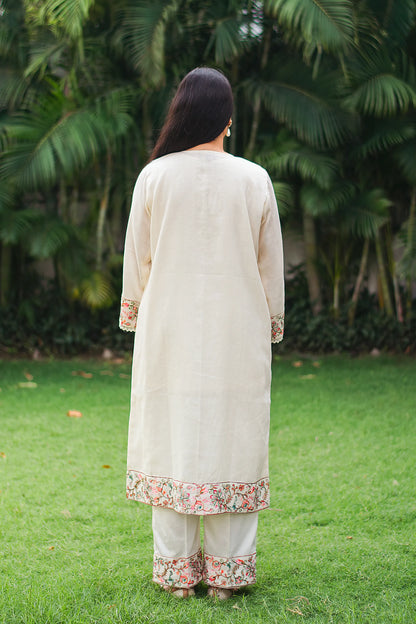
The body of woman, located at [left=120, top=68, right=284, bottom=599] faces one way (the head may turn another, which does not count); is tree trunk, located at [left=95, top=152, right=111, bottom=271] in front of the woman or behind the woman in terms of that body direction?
in front

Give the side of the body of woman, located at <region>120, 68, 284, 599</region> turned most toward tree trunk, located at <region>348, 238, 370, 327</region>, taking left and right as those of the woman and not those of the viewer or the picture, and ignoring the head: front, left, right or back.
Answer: front

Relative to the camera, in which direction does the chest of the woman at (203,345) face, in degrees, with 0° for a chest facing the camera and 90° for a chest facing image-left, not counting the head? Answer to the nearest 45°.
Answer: approximately 180°

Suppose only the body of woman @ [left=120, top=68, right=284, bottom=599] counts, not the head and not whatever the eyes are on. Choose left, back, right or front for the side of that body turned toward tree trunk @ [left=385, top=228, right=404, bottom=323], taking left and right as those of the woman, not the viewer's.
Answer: front

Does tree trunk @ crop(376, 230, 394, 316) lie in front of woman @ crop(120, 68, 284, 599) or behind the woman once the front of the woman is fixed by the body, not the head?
in front

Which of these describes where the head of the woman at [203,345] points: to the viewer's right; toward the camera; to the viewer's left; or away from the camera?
away from the camera

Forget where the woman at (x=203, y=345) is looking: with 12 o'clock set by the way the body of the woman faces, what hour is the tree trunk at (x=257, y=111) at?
The tree trunk is roughly at 12 o'clock from the woman.

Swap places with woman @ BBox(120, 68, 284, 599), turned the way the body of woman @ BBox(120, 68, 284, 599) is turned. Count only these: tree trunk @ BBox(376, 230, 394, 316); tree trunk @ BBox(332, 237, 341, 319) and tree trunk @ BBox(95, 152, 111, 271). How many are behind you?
0
